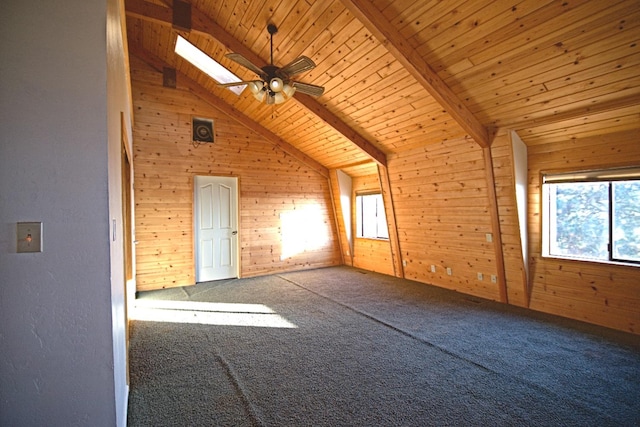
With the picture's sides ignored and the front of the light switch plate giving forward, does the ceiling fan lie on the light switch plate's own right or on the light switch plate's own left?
on the light switch plate's own left

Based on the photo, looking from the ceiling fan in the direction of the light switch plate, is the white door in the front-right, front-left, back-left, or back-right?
back-right

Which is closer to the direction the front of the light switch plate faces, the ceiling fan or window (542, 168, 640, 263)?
the window

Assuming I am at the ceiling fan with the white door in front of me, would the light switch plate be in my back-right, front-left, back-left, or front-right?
back-left

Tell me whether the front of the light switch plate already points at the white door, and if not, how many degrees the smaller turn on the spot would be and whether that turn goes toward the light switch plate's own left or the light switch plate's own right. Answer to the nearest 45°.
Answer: approximately 135° to the light switch plate's own left

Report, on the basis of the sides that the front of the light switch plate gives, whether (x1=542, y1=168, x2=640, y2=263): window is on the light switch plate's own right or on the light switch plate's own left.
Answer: on the light switch plate's own left
